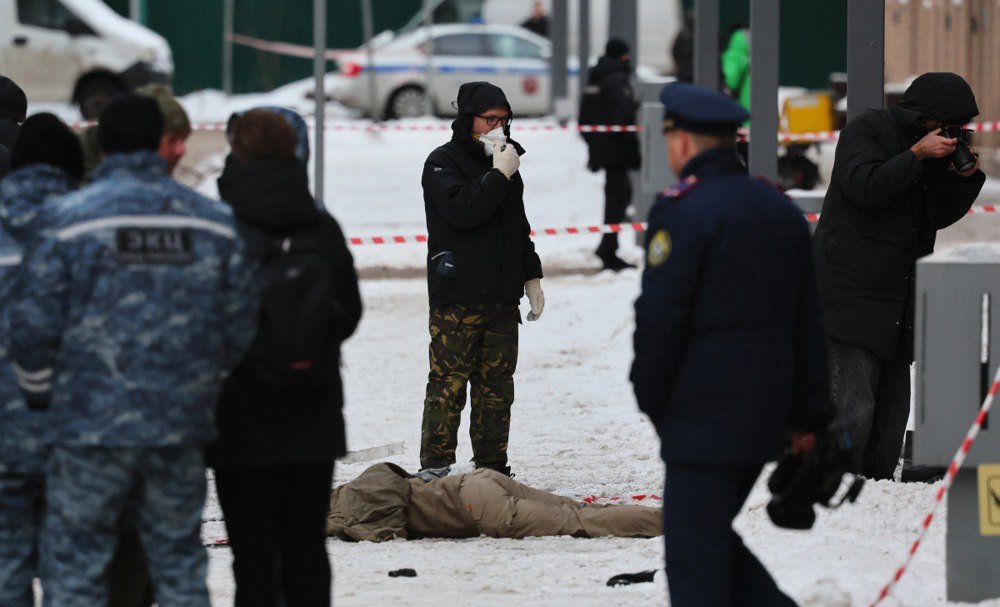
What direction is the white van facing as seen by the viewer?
to the viewer's right

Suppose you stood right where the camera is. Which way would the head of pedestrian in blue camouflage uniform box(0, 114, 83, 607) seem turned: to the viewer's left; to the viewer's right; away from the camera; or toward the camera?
away from the camera

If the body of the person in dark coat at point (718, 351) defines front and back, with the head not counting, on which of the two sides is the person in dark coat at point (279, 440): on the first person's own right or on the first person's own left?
on the first person's own left

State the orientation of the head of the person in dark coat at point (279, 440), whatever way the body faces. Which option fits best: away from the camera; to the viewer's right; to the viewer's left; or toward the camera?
away from the camera

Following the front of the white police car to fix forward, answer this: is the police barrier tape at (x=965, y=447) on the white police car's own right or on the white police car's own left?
on the white police car's own right

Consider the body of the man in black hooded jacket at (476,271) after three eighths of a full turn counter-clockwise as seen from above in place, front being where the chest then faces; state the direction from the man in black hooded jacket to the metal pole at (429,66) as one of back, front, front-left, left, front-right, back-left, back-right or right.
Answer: front

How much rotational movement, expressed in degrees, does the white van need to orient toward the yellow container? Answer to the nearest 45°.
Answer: approximately 45° to its right

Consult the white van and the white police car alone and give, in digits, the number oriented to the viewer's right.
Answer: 2

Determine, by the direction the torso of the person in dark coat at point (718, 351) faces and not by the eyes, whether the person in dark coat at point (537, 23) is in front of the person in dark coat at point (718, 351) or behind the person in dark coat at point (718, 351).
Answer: in front

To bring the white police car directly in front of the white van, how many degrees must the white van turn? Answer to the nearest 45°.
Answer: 0° — it already faces it

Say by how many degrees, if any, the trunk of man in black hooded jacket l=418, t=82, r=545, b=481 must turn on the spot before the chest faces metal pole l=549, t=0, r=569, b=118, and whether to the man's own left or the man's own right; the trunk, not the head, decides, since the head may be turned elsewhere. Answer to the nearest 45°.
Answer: approximately 135° to the man's own left

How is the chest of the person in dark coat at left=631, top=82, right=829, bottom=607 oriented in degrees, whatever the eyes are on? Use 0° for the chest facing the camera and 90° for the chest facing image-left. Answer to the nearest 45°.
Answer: approximately 135°

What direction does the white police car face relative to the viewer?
to the viewer's right

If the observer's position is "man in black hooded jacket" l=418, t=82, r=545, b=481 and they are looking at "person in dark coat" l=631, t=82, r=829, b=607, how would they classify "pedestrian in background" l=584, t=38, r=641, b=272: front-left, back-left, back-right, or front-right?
back-left

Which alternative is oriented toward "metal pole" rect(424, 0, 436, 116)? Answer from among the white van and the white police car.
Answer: the white van

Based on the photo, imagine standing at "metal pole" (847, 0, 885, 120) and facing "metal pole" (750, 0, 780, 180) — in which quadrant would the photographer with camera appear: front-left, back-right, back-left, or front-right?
back-left
